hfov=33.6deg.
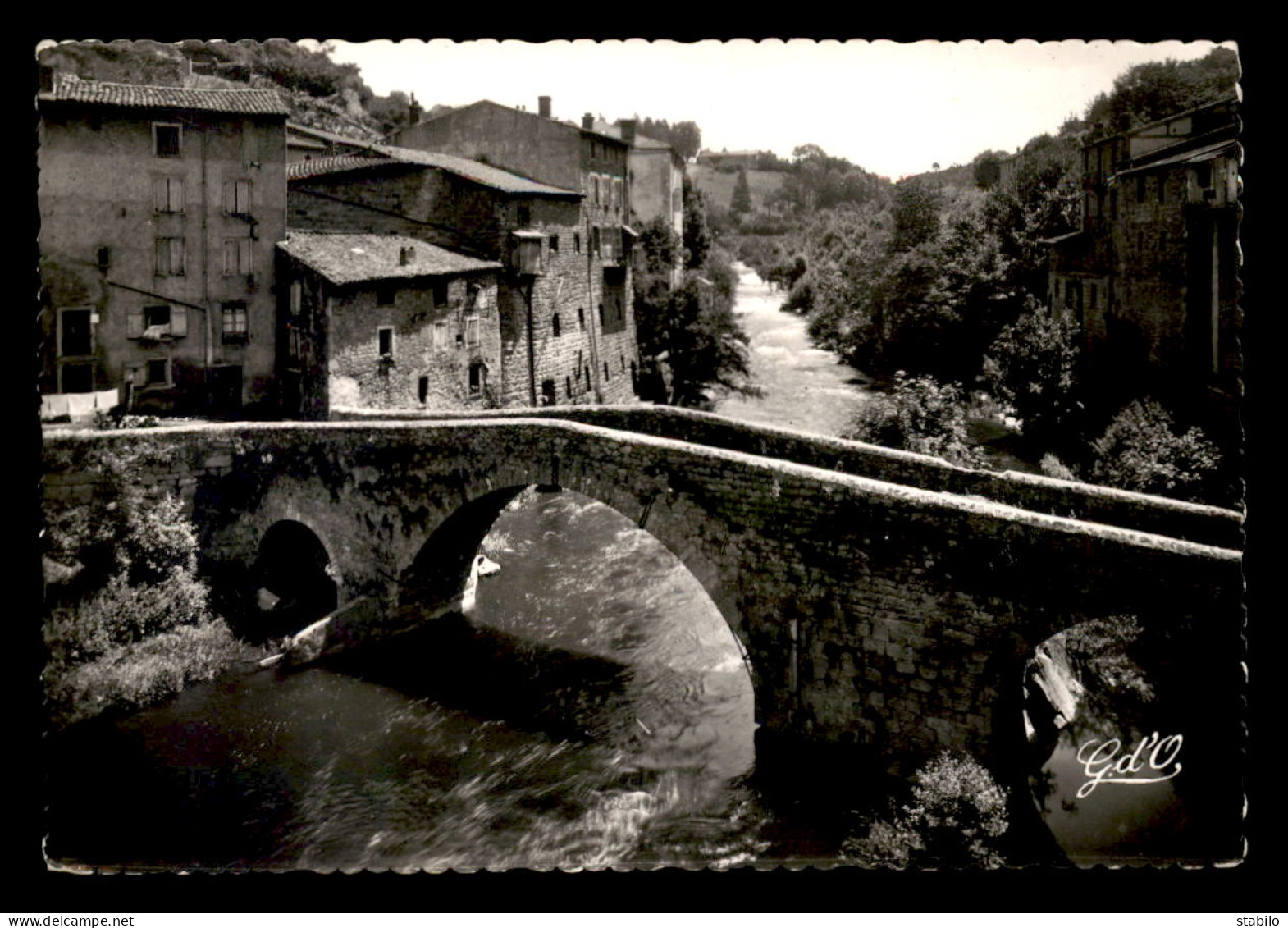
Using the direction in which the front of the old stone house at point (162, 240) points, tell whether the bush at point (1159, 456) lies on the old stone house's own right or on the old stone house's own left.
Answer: on the old stone house's own left

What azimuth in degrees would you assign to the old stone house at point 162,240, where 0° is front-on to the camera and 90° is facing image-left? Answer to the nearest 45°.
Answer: approximately 0°

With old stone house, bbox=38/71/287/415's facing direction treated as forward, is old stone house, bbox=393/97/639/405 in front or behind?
behind

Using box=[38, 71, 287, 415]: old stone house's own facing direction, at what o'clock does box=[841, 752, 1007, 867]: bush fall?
The bush is roughly at 11 o'clock from the old stone house.
